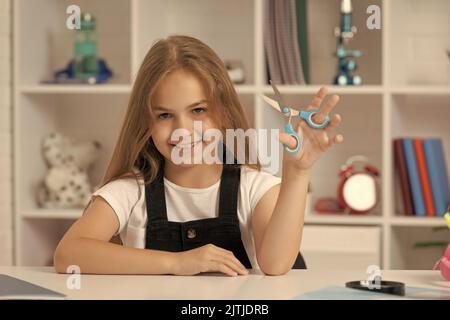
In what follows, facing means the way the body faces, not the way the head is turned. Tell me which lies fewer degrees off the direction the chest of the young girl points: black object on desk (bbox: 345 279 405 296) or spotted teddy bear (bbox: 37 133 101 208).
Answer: the black object on desk

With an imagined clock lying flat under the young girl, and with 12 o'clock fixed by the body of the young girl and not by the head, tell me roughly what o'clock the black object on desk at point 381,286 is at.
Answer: The black object on desk is roughly at 11 o'clock from the young girl.

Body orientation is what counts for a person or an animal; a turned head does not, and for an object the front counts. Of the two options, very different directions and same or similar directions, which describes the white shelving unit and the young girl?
same or similar directions

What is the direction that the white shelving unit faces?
toward the camera

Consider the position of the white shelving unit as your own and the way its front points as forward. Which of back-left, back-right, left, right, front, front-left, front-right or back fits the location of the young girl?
front

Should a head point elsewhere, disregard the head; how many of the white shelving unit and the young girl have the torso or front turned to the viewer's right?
0

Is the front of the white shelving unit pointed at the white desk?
yes

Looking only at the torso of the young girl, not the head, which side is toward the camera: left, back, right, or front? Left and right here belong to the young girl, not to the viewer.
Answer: front

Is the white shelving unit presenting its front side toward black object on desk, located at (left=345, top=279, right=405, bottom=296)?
yes

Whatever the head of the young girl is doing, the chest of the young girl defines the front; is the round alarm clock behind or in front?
behind
